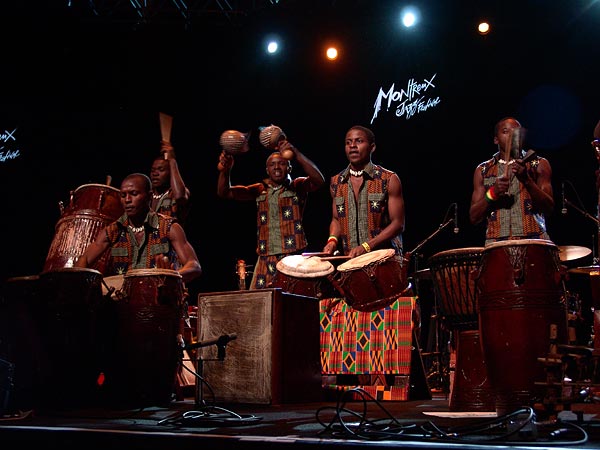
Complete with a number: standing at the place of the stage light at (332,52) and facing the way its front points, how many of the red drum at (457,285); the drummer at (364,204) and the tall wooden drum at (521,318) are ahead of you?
3

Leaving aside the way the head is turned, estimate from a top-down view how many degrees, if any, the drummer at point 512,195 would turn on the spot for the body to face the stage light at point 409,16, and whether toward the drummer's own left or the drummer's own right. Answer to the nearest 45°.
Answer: approximately 180°

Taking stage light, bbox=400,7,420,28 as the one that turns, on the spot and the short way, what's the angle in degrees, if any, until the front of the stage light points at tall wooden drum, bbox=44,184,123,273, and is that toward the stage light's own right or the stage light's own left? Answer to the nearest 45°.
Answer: approximately 45° to the stage light's own right

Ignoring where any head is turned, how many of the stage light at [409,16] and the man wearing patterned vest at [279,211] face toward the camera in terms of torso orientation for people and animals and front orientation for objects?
2

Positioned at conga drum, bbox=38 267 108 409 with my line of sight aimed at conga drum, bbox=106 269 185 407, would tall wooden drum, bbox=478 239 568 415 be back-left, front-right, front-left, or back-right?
front-right

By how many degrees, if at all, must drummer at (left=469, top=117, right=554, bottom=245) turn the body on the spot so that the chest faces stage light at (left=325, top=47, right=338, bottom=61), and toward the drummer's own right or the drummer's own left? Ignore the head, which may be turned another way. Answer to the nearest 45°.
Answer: approximately 135° to the drummer's own right

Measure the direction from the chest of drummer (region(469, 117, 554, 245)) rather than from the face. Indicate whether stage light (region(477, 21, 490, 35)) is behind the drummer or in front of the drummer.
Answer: behind

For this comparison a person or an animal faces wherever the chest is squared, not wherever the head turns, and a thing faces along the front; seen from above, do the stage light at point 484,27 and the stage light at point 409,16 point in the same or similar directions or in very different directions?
same or similar directions

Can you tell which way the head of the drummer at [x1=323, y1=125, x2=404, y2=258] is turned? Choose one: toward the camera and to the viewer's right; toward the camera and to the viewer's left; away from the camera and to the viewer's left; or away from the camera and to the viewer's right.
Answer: toward the camera and to the viewer's left

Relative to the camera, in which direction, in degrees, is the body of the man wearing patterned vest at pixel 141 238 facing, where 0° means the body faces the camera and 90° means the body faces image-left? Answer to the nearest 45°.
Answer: approximately 0°

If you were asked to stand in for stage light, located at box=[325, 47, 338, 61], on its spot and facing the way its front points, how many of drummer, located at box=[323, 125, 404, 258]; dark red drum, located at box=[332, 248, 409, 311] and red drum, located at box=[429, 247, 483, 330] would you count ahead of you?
3

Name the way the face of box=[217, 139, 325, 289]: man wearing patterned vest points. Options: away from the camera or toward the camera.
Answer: toward the camera

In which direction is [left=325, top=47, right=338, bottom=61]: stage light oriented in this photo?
toward the camera

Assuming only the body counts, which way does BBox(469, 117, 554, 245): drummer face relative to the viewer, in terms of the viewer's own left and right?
facing the viewer
